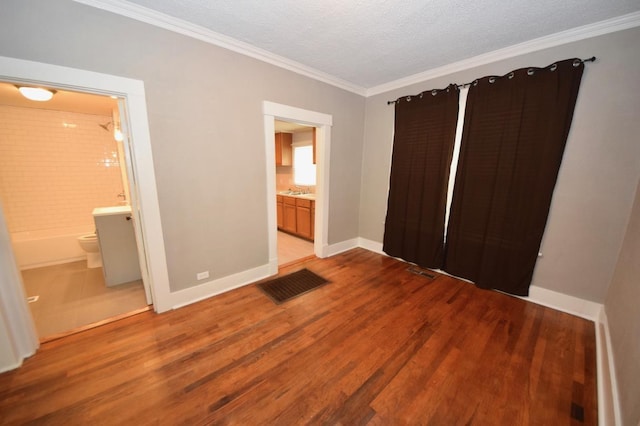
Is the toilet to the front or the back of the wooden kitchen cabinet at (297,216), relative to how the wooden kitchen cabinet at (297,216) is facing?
to the front

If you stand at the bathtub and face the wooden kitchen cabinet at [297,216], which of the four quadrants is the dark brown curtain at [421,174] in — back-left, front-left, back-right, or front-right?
front-right

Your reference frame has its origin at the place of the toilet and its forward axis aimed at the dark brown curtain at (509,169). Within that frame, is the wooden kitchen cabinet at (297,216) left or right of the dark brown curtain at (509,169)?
left

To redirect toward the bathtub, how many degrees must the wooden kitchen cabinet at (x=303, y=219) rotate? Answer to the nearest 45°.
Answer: approximately 45° to its right

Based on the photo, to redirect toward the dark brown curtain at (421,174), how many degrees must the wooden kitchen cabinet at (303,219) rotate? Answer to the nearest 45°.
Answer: approximately 90° to its left

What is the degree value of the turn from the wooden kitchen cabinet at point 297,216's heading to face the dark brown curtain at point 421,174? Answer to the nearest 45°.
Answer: approximately 90° to its left

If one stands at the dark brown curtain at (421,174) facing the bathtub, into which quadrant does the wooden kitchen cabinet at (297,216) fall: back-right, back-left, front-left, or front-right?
front-right

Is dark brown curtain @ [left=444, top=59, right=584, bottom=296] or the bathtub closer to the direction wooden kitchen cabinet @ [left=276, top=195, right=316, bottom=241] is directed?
the bathtub

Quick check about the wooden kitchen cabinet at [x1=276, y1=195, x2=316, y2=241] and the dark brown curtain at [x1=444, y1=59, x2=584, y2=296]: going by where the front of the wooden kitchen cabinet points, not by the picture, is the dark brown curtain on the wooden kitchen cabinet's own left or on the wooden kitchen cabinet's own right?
on the wooden kitchen cabinet's own left

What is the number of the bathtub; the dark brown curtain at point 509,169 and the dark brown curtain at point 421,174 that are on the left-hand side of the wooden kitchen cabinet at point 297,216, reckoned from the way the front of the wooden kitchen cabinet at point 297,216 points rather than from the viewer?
2

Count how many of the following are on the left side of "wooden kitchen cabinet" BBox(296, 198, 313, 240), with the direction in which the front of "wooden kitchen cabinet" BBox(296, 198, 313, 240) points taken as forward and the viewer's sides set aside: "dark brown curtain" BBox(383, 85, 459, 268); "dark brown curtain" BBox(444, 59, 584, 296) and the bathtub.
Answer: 2

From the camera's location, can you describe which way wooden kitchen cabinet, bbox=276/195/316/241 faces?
facing the viewer and to the left of the viewer

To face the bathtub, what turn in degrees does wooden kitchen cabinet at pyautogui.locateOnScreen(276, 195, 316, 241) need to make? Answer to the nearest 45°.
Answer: approximately 45° to its right
